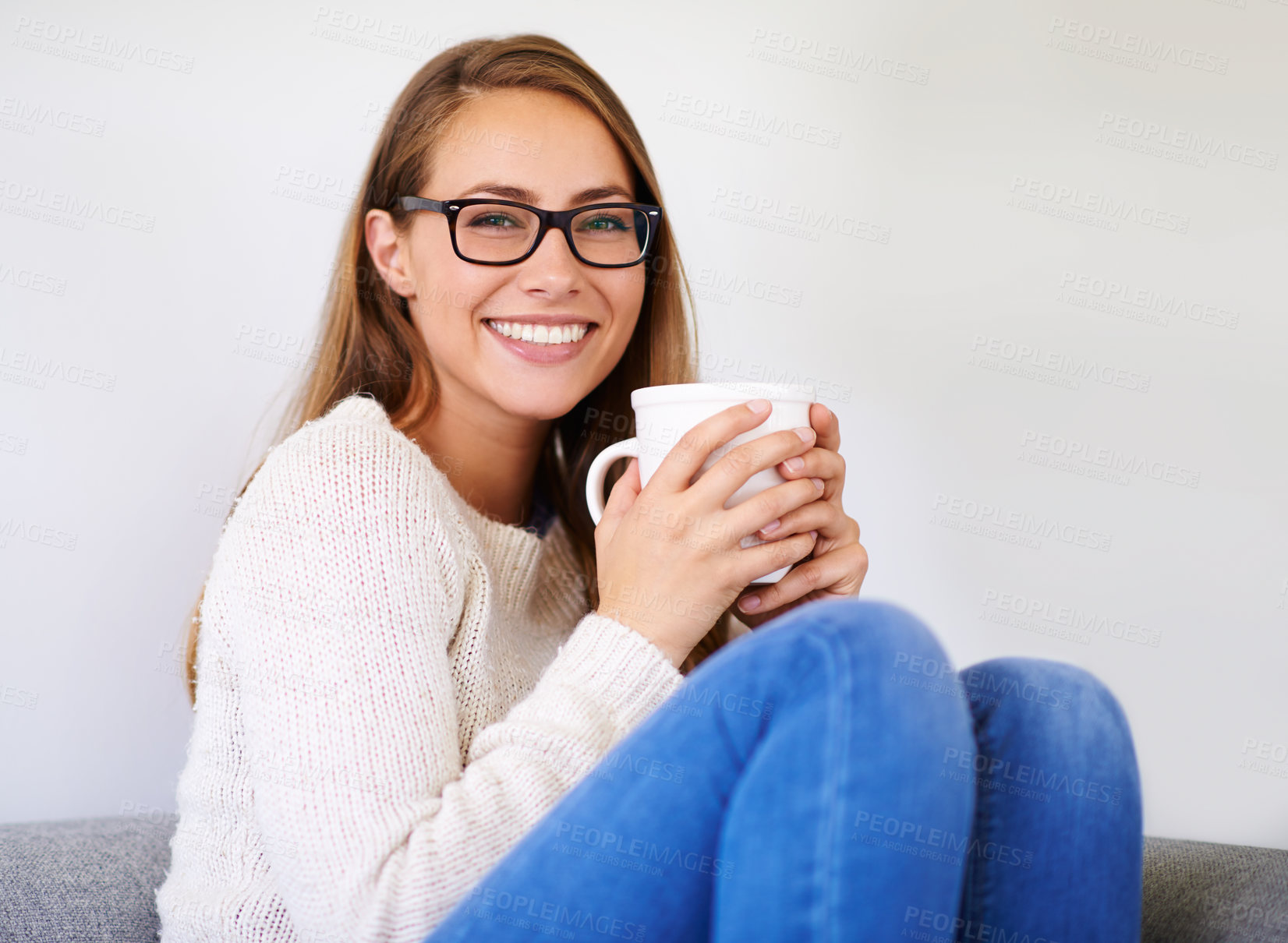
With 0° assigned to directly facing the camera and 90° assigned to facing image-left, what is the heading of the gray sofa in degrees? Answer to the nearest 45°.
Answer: approximately 0°

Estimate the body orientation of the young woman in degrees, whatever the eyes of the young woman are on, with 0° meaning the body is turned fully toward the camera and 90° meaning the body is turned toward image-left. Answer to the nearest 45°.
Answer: approximately 315°
